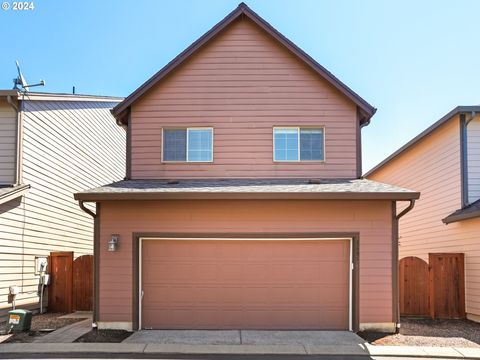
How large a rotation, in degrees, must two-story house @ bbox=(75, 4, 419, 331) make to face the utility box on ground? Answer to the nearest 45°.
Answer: approximately 90° to its right

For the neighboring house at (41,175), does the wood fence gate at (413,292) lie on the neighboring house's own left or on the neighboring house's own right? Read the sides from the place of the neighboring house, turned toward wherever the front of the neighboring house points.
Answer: on the neighboring house's own left

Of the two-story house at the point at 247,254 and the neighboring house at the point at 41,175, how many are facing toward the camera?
2

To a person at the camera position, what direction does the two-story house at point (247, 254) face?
facing the viewer

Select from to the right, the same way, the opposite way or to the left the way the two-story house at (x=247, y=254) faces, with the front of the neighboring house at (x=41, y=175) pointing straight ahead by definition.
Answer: the same way

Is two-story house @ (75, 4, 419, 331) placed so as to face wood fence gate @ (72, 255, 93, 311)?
no

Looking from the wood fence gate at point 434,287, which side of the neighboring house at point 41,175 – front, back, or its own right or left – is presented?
left

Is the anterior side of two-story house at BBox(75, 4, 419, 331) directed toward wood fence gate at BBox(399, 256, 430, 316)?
no

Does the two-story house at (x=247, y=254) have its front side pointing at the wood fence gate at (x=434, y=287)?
no

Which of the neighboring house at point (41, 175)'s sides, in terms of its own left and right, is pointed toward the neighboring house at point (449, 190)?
left
